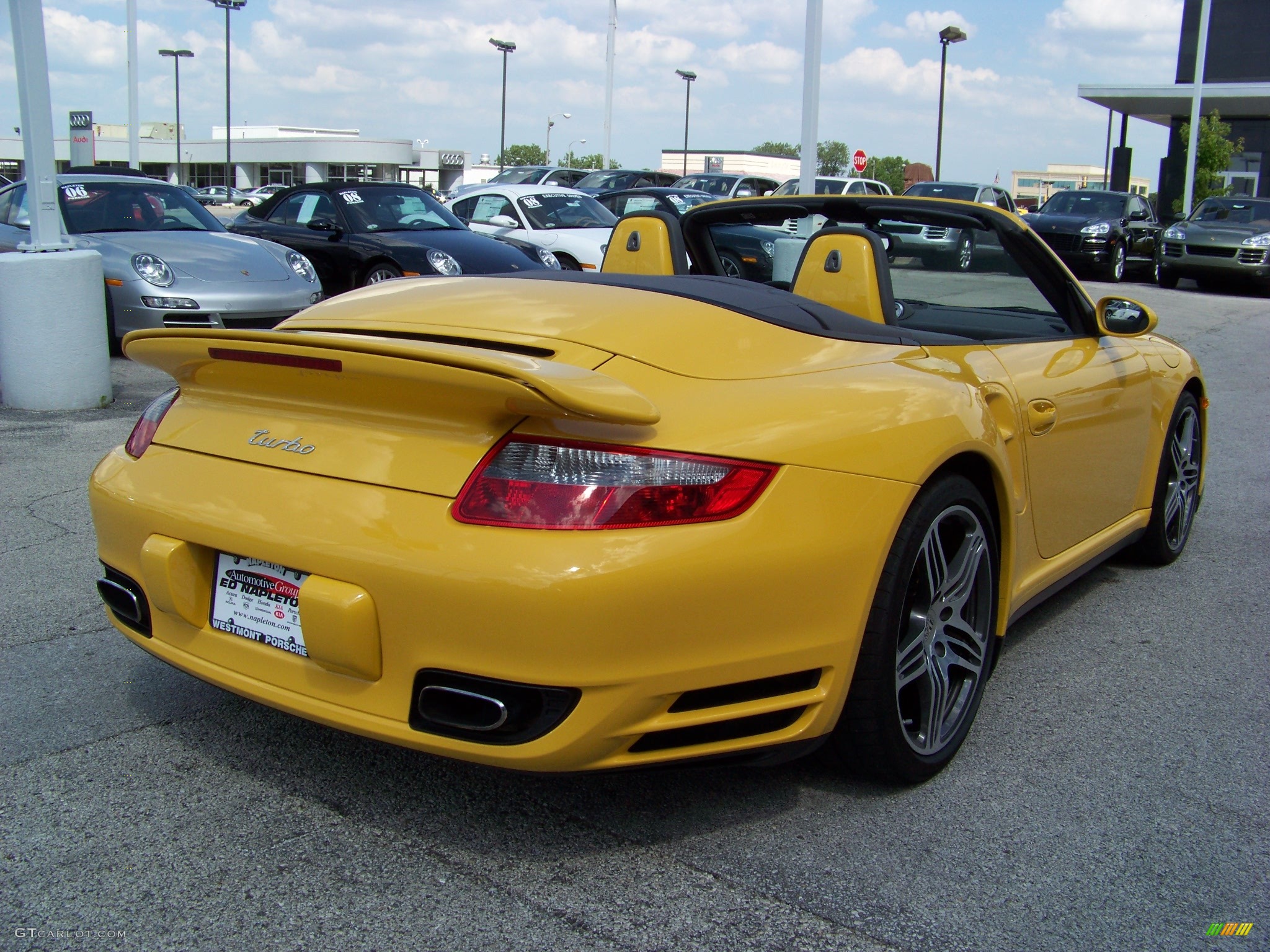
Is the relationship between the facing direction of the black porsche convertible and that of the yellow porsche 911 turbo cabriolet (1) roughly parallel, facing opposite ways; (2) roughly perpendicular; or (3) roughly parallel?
roughly perpendicular

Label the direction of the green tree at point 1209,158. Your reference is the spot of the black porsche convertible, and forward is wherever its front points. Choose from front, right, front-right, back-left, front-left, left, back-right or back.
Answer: left

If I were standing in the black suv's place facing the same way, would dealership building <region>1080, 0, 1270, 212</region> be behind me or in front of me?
behind

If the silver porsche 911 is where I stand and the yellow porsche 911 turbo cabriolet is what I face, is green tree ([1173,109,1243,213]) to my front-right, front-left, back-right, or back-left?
back-left

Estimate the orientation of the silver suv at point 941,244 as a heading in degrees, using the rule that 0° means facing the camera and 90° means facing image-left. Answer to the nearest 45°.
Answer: approximately 45°

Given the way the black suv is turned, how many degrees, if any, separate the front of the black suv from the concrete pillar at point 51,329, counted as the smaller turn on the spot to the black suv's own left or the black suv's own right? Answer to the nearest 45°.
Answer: approximately 45° to the black suv's own left

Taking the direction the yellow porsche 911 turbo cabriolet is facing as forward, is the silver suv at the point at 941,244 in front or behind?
in front

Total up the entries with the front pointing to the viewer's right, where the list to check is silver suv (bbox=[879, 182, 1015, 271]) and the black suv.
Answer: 0

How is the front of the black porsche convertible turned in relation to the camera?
facing the viewer and to the right of the viewer

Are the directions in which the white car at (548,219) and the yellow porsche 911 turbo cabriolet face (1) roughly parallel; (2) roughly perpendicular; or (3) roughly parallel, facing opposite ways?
roughly perpendicular
